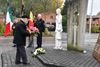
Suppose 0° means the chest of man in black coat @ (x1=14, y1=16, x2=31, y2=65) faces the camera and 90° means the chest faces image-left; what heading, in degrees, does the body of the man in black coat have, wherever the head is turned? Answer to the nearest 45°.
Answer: approximately 270°
